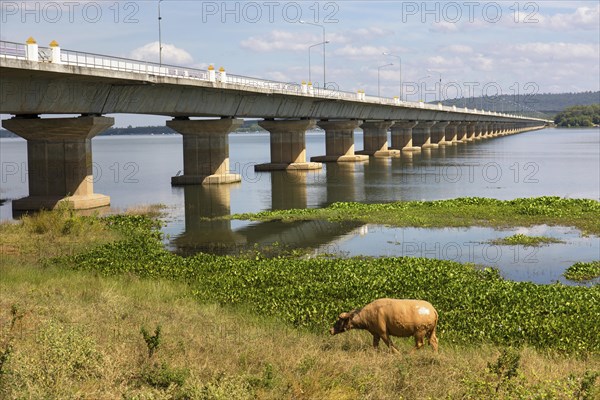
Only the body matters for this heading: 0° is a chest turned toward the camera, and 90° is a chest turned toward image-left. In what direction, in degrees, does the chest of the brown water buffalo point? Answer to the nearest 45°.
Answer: approximately 90°
